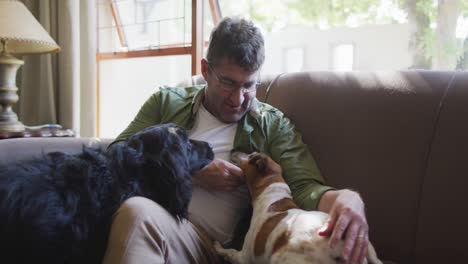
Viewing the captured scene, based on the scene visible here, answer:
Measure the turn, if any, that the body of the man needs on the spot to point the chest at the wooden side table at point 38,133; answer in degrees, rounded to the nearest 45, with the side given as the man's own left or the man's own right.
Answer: approximately 135° to the man's own right

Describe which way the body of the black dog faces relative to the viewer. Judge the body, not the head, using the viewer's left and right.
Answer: facing to the right of the viewer

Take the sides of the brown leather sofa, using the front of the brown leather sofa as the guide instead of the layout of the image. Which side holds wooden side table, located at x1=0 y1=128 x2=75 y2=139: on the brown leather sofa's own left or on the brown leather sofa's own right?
on the brown leather sofa's own right

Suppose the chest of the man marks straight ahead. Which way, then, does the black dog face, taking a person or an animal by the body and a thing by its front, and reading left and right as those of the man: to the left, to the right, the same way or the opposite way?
to the left

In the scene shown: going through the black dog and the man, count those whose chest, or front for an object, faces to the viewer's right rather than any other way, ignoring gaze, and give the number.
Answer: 1

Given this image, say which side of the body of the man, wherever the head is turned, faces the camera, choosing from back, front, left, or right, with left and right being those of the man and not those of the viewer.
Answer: front

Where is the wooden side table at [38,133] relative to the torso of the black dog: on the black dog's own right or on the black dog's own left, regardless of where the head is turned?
on the black dog's own left

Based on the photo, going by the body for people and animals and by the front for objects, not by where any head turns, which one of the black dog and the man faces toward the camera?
the man

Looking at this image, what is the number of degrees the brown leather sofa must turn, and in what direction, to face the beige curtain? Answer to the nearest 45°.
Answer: approximately 135° to its right

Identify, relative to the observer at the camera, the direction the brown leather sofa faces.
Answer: facing the viewer
